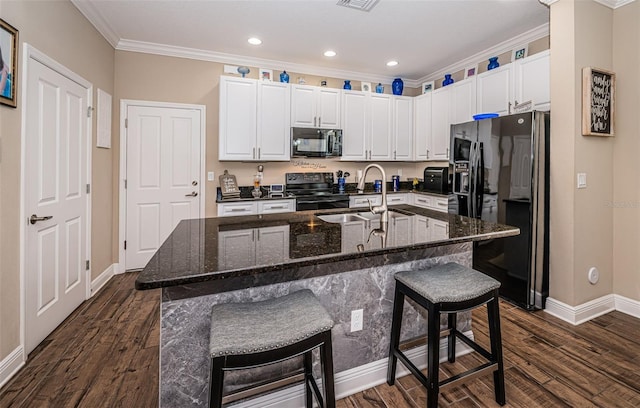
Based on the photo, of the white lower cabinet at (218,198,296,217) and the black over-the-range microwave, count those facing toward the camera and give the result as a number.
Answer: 2

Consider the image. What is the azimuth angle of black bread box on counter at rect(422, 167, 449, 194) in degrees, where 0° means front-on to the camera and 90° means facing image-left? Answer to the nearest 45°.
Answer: approximately 45°

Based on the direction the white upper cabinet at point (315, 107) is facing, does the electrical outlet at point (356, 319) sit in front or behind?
in front

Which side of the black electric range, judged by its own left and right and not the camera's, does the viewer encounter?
front

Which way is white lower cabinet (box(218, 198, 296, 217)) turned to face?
toward the camera

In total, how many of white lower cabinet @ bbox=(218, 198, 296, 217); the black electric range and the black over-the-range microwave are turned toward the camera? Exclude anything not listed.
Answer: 3

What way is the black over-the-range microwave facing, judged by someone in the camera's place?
facing the viewer

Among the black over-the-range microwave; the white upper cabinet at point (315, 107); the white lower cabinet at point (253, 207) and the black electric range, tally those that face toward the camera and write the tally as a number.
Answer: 4

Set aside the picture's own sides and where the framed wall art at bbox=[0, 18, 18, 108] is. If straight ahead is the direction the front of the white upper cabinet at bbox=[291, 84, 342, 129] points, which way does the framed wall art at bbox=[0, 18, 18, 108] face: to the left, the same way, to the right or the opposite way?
to the left

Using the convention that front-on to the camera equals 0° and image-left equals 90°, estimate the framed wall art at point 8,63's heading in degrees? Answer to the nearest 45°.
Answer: approximately 315°
